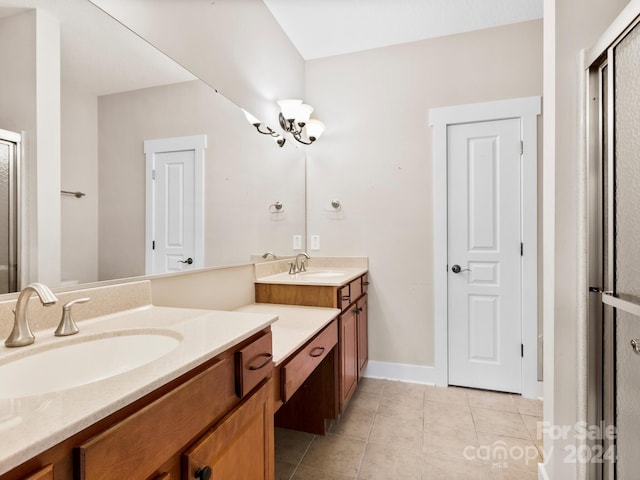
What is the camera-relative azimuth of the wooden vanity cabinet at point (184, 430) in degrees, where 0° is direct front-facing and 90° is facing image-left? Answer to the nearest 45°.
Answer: approximately 315°

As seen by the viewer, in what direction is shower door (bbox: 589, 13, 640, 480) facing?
to the viewer's left

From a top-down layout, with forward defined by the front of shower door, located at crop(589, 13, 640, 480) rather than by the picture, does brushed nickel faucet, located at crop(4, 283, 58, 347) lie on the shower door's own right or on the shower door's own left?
on the shower door's own left

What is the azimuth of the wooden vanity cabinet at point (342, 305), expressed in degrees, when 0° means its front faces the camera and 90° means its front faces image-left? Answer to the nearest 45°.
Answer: approximately 270°

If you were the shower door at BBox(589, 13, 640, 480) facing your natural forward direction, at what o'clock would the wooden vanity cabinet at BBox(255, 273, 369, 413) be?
The wooden vanity cabinet is roughly at 12 o'clock from the shower door.

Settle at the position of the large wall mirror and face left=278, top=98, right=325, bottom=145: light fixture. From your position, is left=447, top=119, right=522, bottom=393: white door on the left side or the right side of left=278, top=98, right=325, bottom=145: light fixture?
right

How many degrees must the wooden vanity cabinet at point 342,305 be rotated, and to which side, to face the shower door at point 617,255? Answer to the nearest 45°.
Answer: approximately 45° to its right

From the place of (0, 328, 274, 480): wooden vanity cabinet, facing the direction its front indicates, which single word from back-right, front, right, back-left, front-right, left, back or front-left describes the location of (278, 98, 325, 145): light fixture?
left

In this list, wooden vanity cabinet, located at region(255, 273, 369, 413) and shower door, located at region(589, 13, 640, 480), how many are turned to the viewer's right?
1
